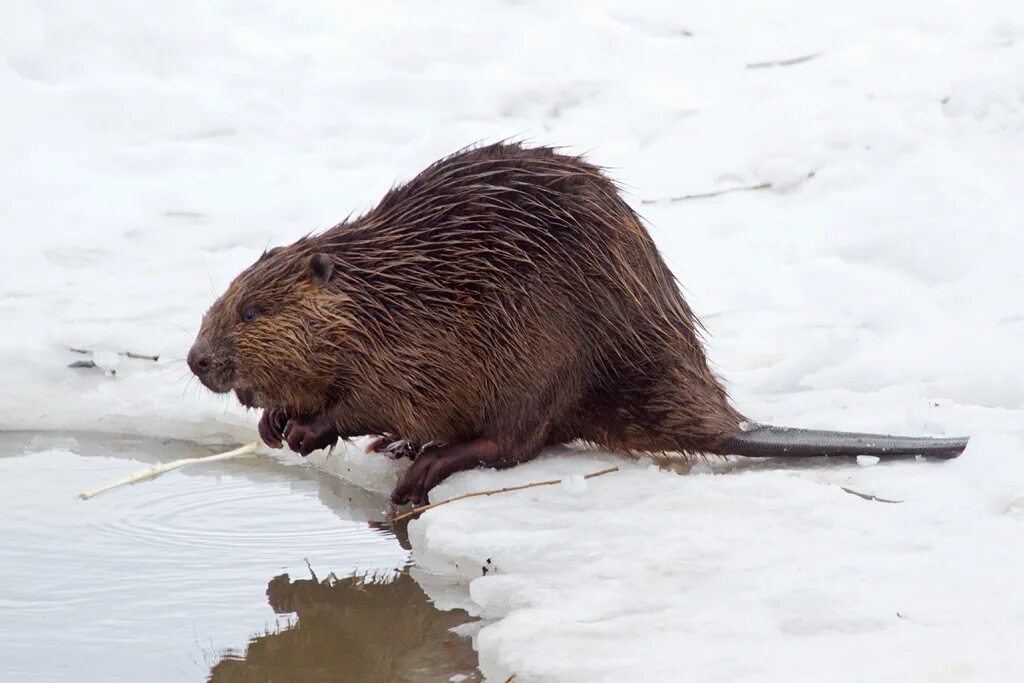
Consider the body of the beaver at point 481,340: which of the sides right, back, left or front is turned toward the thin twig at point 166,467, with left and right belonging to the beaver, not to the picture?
front

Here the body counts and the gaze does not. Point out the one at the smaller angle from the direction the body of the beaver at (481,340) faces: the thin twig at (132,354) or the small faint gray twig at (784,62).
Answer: the thin twig

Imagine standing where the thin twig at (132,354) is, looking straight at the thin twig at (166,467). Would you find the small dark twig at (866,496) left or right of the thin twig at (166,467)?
left

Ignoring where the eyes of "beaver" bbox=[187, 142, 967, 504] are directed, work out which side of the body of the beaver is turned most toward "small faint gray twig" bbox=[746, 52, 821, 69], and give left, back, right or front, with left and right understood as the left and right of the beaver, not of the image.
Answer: right

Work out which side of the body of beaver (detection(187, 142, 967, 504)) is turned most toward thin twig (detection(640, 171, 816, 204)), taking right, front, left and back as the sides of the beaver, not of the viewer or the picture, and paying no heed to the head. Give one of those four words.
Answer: right

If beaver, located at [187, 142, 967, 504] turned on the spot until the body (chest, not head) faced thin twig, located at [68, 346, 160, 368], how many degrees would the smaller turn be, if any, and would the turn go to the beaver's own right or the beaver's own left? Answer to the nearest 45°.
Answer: approximately 45° to the beaver's own right

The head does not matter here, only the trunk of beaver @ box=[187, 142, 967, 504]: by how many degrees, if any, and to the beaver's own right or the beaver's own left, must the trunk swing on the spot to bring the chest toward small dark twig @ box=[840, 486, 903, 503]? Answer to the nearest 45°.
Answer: approximately 135° to the beaver's own left

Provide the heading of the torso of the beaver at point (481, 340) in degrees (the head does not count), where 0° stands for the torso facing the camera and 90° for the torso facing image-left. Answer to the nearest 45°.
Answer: approximately 90°
